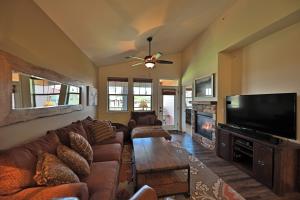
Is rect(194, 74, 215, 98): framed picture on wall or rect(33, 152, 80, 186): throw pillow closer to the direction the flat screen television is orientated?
the throw pillow

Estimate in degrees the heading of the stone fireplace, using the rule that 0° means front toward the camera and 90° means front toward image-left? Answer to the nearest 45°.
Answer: approximately 45°

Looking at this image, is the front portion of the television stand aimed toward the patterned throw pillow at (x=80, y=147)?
yes

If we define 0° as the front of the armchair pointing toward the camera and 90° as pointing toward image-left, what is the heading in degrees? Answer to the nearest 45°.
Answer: approximately 0°

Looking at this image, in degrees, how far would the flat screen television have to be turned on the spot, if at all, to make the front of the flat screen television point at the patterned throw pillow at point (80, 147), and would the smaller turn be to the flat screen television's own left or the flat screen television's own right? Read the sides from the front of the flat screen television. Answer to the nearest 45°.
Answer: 0° — it already faces it

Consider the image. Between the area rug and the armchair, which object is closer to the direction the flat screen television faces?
the area rug

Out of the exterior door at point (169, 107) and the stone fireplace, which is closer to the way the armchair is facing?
the stone fireplace

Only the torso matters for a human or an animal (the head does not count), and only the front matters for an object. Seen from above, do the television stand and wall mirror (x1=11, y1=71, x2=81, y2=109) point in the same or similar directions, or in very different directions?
very different directions

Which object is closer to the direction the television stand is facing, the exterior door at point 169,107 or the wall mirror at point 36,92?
the wall mirror

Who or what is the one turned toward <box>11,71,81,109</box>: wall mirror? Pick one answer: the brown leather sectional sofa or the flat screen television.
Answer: the flat screen television

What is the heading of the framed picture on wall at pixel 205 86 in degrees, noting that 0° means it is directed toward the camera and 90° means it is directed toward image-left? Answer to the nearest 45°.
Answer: approximately 45°
